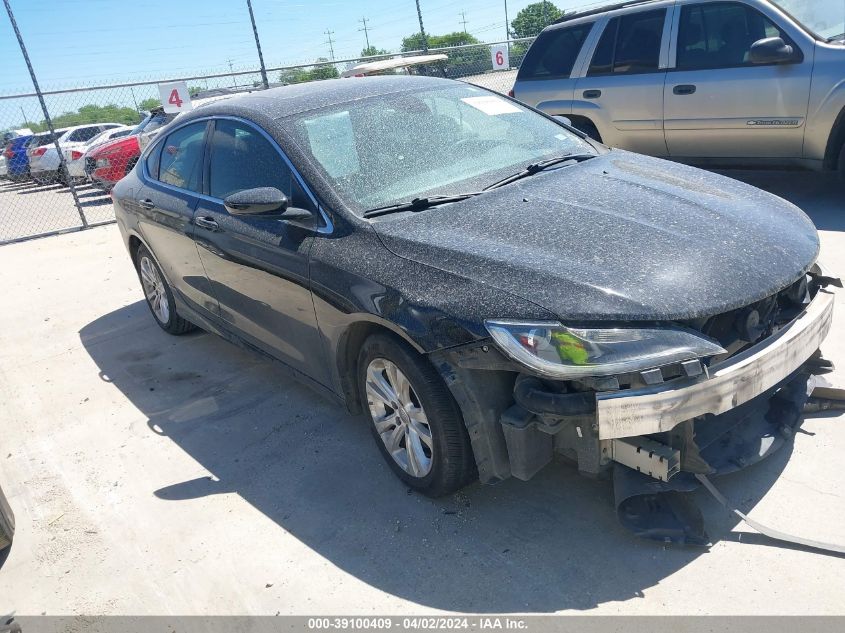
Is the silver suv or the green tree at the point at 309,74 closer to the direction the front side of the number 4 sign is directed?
the silver suv

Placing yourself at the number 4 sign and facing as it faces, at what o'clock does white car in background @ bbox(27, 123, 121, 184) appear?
The white car in background is roughly at 5 o'clock from the number 4 sign.

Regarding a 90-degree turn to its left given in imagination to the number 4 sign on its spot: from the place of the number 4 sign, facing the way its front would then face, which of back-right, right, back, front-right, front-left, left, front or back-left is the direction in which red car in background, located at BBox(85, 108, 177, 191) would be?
back-left

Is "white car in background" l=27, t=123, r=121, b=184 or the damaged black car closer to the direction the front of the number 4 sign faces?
the damaged black car

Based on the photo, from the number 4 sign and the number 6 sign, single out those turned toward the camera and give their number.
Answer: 2

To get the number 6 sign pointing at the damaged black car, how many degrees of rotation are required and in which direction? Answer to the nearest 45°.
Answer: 0° — it already faces it

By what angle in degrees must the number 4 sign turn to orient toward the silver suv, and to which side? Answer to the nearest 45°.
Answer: approximately 45° to its left

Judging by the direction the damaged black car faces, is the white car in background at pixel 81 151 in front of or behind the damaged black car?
behind
